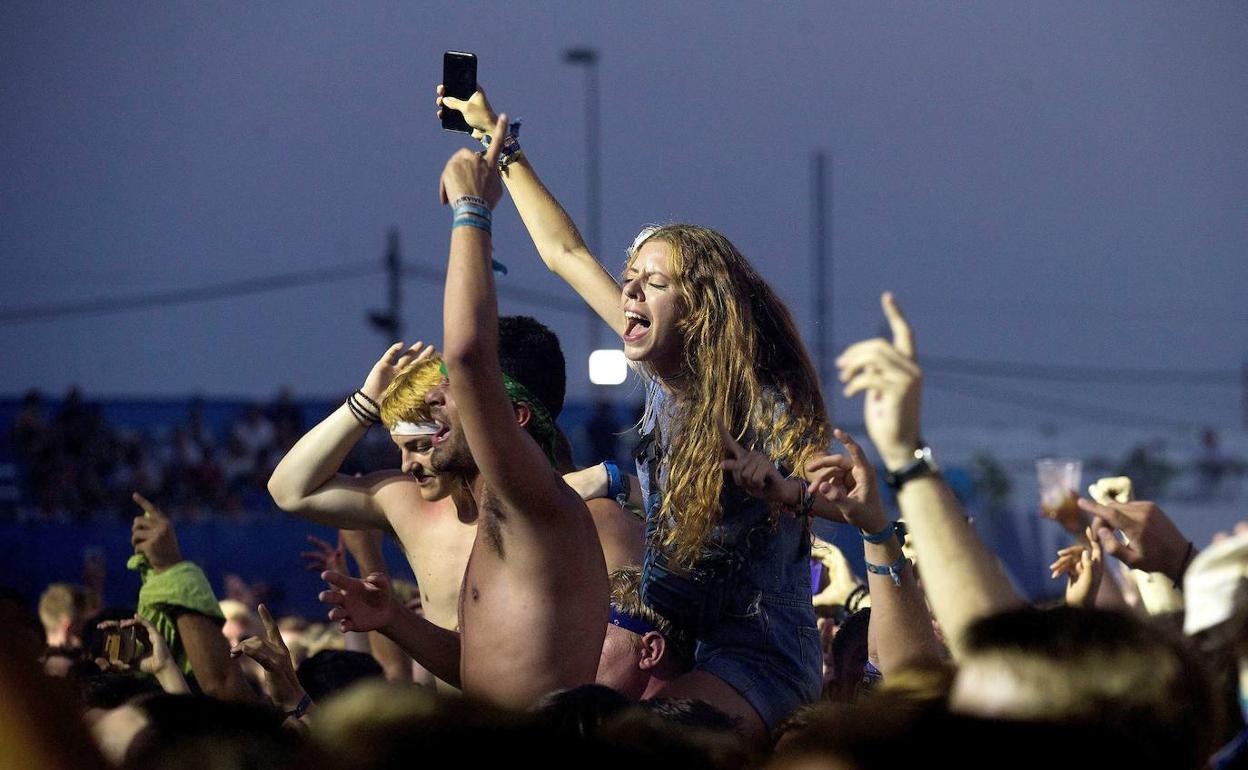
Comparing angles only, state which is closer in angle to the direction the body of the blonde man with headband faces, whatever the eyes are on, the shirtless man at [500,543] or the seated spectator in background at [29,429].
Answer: the shirtless man

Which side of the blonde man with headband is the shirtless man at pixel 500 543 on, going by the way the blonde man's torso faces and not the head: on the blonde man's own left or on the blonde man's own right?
on the blonde man's own left

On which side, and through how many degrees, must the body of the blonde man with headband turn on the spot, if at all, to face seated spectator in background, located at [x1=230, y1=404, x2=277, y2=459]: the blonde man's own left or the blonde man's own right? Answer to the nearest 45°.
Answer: approximately 135° to the blonde man's own right

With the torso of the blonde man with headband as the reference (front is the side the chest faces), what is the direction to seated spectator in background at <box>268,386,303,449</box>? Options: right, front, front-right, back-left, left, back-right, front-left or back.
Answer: back-right

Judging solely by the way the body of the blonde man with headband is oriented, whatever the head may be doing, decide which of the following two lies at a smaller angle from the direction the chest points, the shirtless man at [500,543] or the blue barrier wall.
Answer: the shirtless man

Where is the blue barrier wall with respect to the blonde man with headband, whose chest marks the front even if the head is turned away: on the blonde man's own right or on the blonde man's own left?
on the blonde man's own right

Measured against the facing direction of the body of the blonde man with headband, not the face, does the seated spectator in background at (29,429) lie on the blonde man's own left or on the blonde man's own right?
on the blonde man's own right

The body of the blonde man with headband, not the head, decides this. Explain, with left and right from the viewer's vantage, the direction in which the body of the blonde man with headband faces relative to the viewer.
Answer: facing the viewer and to the left of the viewer
